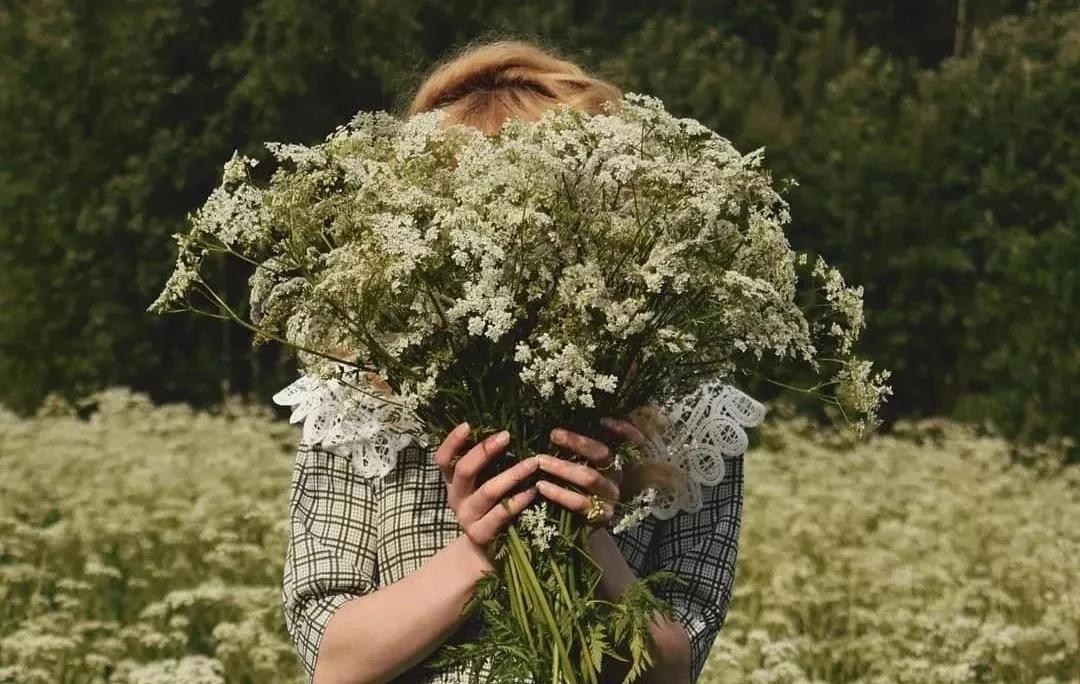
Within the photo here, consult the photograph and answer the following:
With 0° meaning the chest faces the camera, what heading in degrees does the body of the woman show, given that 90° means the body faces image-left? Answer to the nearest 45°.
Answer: approximately 0°
